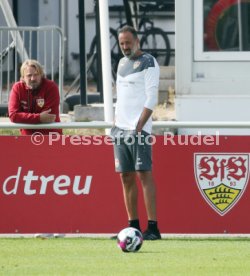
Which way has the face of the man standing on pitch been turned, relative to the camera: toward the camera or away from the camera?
toward the camera

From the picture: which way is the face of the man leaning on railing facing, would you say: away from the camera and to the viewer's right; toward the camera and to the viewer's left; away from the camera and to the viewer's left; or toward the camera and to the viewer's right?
toward the camera and to the viewer's right

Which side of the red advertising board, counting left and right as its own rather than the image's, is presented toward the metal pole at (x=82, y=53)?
back

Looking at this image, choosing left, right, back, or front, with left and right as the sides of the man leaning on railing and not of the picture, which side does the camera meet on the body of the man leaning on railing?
front

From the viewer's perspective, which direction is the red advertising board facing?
toward the camera

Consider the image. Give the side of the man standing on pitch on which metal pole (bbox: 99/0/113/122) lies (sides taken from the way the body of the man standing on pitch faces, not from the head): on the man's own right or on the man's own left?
on the man's own right

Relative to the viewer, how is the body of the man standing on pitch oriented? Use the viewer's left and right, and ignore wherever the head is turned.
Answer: facing the viewer and to the left of the viewer

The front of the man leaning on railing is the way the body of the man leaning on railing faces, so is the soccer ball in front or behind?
in front
